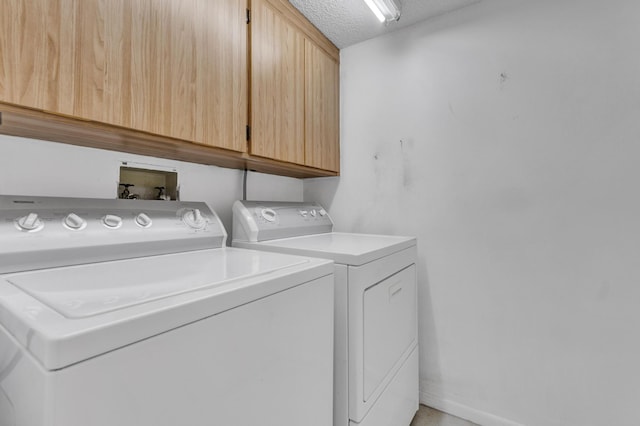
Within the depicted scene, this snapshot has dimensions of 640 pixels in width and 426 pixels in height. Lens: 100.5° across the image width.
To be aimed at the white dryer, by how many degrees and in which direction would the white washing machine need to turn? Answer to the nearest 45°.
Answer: approximately 45° to its left

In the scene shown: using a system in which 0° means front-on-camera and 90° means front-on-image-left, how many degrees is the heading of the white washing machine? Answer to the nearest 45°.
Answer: approximately 315°

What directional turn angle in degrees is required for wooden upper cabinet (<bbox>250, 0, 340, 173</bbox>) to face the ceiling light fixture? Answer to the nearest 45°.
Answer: approximately 45° to its left

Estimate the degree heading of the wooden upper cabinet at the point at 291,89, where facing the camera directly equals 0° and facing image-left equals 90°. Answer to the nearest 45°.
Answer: approximately 315°

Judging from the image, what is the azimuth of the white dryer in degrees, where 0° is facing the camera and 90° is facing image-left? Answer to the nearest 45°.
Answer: approximately 315°

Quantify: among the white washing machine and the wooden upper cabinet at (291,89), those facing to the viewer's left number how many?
0

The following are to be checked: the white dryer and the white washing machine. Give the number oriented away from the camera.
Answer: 0

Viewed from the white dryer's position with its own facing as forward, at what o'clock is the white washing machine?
The white washing machine is roughly at 3 o'clock from the white dryer.
